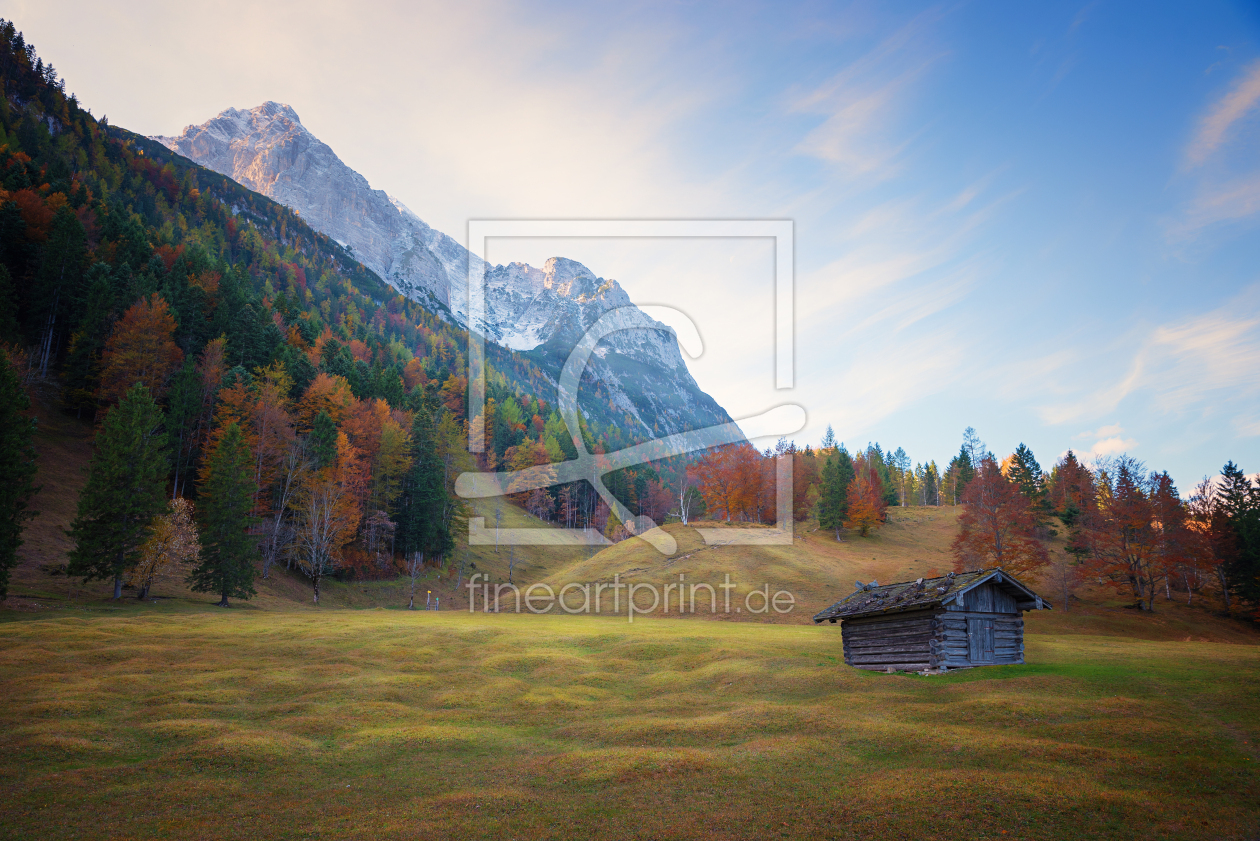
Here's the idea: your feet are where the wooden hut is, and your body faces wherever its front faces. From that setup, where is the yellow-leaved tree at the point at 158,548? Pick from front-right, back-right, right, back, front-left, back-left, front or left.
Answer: back-right

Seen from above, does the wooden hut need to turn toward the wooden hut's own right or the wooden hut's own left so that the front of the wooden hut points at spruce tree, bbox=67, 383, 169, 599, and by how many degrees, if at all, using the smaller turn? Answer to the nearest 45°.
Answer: approximately 135° to the wooden hut's own right

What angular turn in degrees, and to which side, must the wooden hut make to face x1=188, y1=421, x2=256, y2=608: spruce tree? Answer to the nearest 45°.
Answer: approximately 135° to its right

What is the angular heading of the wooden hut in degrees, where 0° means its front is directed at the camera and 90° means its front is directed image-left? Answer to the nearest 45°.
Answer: approximately 315°

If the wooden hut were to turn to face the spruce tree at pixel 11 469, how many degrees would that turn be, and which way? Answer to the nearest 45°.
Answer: approximately 135° to its right
